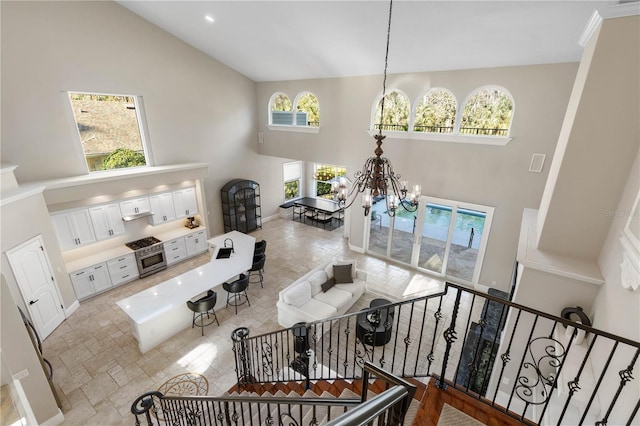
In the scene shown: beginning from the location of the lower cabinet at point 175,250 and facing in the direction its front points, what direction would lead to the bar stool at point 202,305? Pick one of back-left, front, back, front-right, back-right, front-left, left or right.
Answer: front-right

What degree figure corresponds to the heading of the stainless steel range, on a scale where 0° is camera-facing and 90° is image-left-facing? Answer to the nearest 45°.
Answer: approximately 315°

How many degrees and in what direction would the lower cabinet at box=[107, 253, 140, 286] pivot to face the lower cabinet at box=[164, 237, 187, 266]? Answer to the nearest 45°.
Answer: approximately 45° to its left

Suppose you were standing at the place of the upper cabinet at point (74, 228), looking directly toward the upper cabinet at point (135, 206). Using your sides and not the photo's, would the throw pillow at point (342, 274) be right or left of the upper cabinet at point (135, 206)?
right

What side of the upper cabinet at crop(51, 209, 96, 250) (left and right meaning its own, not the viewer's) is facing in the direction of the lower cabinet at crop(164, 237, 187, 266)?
left

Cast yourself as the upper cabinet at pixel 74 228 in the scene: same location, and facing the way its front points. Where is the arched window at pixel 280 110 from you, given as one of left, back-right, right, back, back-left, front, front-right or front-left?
left

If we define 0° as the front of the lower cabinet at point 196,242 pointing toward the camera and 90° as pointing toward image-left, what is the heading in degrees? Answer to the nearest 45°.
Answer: approximately 315°

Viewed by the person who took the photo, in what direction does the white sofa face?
facing the viewer and to the right of the viewer

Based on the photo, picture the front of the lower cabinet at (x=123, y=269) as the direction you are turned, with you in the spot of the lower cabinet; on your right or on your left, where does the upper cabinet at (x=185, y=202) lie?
on your left

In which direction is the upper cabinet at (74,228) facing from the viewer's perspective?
toward the camera
